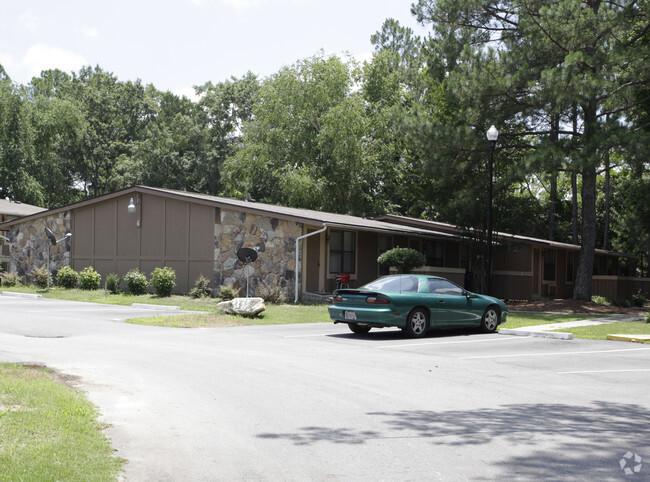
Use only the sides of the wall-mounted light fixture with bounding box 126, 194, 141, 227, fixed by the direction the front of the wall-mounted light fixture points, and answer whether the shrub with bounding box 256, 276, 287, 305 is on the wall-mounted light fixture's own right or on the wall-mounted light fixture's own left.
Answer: on the wall-mounted light fixture's own left

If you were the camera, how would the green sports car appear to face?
facing away from the viewer and to the right of the viewer

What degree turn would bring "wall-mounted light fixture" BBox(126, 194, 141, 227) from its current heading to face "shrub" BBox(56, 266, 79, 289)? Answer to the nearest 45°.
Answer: approximately 90° to its right

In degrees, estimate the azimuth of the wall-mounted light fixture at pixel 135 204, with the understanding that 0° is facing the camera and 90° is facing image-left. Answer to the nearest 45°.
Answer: approximately 45°

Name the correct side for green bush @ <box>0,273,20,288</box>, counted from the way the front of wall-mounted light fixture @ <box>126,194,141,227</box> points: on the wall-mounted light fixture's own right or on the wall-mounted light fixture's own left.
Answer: on the wall-mounted light fixture's own right

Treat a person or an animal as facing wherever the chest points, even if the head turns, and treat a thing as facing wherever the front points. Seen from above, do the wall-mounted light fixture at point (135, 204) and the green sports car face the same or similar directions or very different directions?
very different directions

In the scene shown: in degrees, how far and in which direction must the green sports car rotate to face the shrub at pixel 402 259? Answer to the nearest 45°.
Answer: approximately 45° to its left
